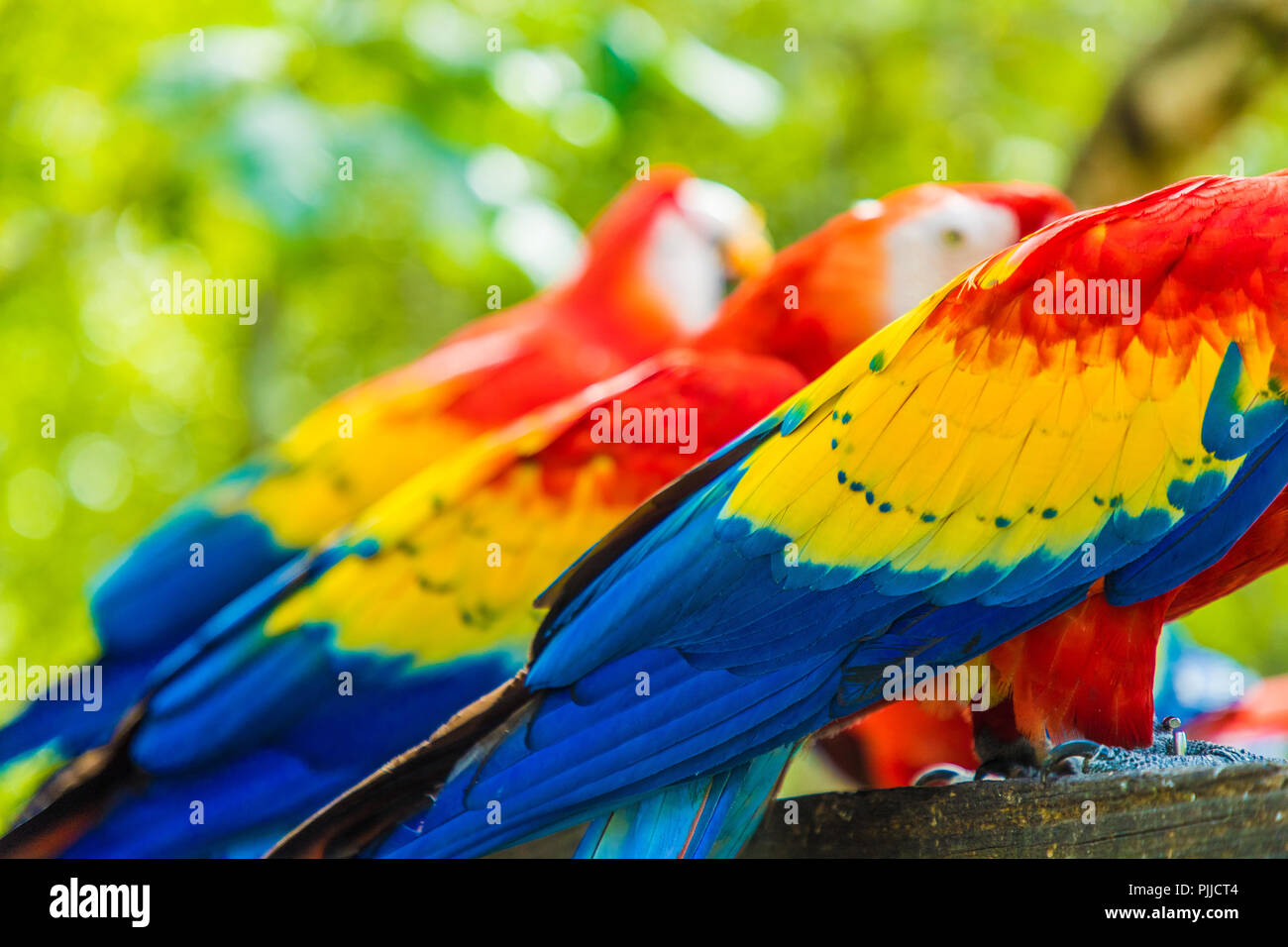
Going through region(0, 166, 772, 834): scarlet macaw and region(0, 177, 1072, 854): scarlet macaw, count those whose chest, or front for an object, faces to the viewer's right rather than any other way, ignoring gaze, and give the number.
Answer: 2

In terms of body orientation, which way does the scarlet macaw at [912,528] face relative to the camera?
to the viewer's right

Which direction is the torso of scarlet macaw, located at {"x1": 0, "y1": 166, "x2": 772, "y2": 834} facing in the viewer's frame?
to the viewer's right

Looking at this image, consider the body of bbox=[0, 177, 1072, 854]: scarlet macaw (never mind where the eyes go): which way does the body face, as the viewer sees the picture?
to the viewer's right

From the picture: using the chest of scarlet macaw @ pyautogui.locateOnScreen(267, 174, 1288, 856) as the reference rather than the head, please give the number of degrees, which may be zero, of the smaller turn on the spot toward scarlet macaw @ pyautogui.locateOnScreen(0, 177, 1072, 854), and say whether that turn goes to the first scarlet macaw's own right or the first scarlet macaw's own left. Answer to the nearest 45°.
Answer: approximately 135° to the first scarlet macaw's own left
